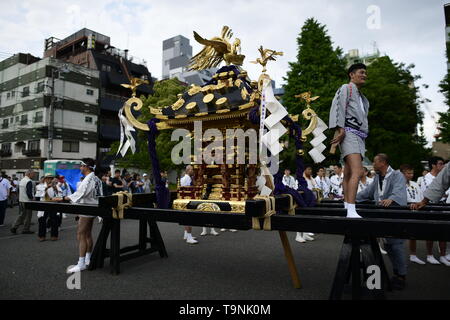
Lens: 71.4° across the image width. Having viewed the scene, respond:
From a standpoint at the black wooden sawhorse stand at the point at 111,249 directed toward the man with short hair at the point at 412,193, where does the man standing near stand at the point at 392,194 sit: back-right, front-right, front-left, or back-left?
front-right

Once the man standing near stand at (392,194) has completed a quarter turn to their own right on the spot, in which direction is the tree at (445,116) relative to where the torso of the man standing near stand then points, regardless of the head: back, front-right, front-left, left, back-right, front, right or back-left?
front-right

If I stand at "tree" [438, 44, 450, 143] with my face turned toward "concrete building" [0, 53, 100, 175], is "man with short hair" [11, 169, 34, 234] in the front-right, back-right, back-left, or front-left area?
front-left

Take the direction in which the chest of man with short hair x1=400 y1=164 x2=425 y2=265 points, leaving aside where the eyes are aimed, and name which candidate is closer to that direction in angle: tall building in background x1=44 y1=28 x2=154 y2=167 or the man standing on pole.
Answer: the man standing on pole

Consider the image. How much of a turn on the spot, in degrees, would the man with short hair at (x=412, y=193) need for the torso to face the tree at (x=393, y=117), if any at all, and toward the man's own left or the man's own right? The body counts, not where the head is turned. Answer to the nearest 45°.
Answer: approximately 135° to the man's own left

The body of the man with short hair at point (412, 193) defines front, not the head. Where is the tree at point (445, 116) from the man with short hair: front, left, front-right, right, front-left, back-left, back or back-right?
back-left

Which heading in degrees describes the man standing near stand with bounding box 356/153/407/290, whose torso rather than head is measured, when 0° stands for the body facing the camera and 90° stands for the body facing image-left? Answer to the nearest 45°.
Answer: approximately 45°
